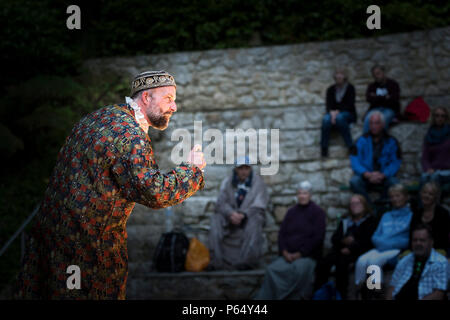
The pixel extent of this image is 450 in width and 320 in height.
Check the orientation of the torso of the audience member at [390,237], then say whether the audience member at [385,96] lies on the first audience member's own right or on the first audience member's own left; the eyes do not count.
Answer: on the first audience member's own right

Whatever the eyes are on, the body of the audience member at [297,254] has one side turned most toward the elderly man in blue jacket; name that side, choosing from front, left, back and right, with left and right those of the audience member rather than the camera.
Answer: back

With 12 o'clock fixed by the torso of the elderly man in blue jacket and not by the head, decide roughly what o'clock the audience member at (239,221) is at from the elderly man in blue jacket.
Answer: The audience member is roughly at 2 o'clock from the elderly man in blue jacket.

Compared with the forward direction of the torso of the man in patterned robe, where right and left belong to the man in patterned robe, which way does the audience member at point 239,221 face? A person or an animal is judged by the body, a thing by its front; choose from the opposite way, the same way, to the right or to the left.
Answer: to the right

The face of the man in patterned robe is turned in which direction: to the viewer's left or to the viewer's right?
to the viewer's right

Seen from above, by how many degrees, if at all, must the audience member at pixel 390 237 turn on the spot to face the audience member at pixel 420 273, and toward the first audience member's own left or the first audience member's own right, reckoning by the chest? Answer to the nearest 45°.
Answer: approximately 45° to the first audience member's own left

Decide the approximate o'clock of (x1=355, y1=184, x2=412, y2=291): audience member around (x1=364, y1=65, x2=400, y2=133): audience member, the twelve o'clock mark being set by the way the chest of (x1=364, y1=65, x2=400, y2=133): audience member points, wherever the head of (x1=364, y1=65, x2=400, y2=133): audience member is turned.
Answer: (x1=355, y1=184, x2=412, y2=291): audience member is roughly at 12 o'clock from (x1=364, y1=65, x2=400, y2=133): audience member.
